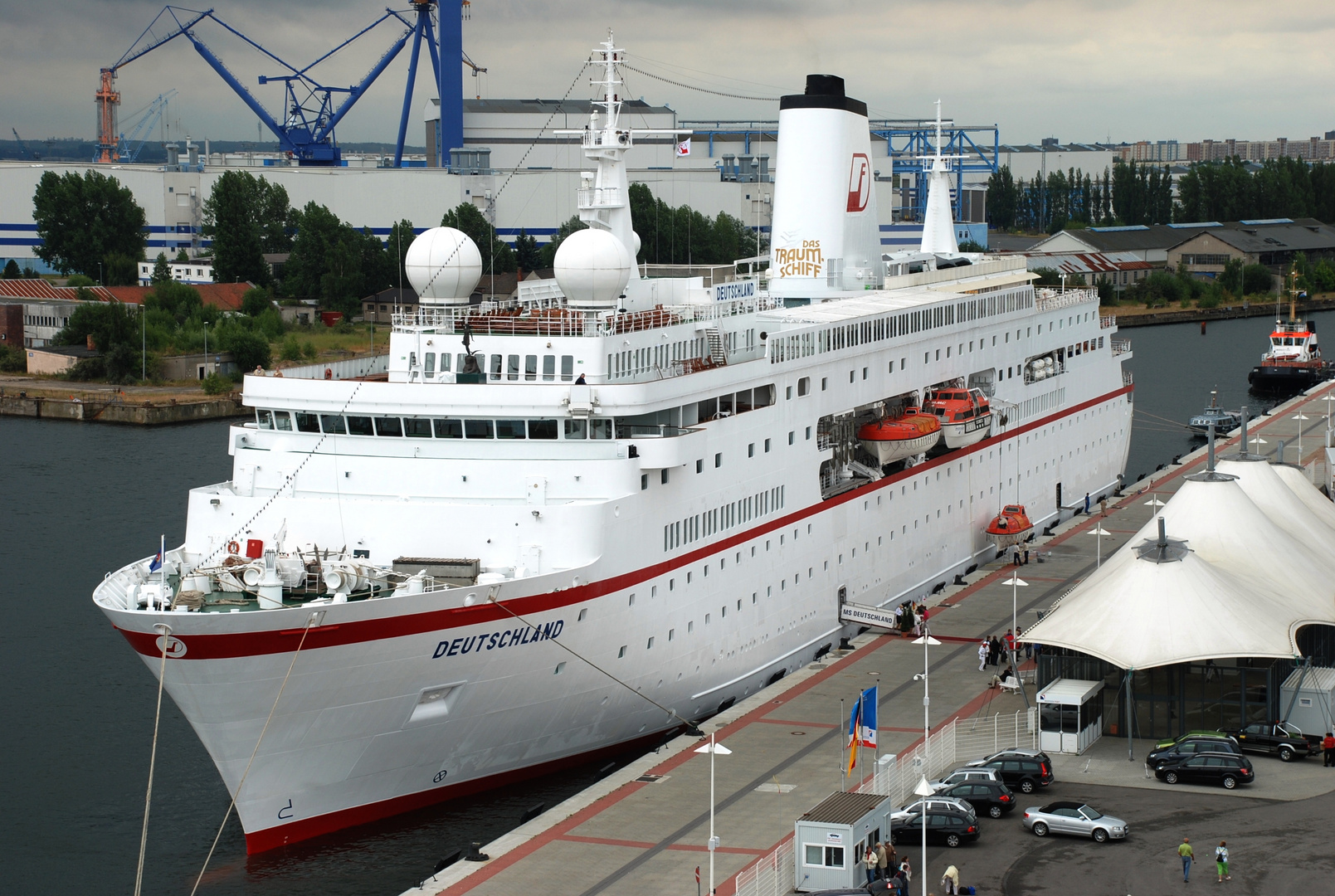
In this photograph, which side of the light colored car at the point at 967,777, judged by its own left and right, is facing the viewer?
left

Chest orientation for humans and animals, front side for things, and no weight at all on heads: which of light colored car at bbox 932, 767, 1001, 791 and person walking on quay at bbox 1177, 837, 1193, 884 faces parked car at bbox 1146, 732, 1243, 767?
the person walking on quay

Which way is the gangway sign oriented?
toward the camera

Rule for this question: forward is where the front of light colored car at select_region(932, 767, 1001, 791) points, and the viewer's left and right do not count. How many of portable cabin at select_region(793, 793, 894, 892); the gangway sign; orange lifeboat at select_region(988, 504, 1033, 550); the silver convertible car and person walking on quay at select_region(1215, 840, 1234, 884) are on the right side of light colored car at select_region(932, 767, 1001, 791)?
2

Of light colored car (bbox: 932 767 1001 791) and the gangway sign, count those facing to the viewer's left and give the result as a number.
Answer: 1

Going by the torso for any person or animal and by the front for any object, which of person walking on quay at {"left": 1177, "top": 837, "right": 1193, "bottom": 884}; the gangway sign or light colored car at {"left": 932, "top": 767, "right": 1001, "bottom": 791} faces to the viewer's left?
the light colored car

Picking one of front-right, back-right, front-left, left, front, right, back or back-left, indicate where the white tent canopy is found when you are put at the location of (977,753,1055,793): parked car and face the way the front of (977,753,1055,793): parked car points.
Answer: right

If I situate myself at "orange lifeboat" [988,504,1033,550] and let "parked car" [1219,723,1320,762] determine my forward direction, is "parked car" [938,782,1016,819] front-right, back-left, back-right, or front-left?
front-right

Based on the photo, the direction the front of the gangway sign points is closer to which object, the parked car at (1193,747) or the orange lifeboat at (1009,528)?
the parked car

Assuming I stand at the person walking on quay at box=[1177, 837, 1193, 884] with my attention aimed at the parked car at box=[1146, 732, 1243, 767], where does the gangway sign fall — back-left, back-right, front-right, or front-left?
front-left

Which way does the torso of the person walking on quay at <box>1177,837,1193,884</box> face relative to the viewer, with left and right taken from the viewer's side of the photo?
facing away from the viewer

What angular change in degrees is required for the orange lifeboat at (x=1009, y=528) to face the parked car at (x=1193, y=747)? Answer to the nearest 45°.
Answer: approximately 45° to its left

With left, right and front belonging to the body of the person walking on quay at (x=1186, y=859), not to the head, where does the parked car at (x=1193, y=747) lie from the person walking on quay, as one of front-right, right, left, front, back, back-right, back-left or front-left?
front

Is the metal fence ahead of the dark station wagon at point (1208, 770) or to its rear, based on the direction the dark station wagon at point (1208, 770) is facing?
ahead

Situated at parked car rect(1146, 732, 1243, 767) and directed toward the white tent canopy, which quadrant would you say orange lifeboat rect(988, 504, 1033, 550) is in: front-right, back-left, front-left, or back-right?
front-left

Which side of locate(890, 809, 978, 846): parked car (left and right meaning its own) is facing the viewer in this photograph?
left

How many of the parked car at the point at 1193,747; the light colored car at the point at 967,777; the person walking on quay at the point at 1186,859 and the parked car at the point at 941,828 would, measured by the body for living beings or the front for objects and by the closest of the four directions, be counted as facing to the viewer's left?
3

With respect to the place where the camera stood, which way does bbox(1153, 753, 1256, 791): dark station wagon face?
facing to the left of the viewer

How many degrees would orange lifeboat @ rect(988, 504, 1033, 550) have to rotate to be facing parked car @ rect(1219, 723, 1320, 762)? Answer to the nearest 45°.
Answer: approximately 45° to its left

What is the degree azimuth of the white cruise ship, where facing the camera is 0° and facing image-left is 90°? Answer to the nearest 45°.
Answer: approximately 45°

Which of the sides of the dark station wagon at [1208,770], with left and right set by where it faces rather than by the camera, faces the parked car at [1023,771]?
front

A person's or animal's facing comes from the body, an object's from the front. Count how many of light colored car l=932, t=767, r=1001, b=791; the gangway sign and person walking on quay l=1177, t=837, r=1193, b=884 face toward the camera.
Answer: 1

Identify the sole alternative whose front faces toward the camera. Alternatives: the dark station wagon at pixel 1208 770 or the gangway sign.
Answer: the gangway sign
